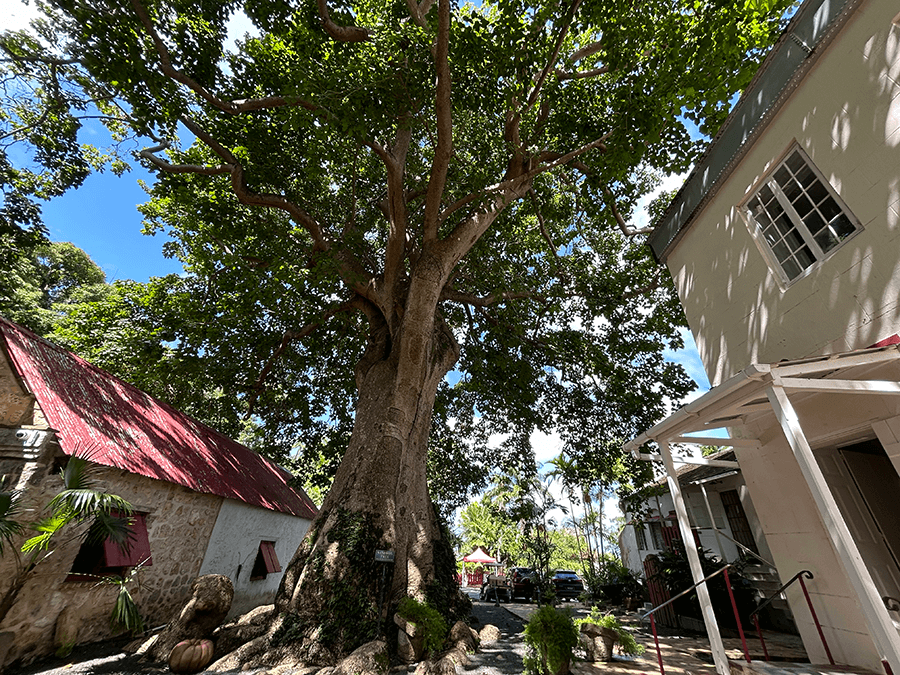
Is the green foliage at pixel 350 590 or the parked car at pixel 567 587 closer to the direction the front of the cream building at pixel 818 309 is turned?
the green foliage

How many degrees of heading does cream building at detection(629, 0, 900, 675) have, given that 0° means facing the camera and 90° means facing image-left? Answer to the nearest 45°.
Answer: approximately 45°

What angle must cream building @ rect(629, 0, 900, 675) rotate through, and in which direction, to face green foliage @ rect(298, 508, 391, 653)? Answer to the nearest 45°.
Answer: approximately 45° to its right

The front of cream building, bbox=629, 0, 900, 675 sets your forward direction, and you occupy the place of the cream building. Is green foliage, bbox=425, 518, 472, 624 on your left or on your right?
on your right

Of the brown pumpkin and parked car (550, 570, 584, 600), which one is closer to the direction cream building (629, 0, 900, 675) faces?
the brown pumpkin

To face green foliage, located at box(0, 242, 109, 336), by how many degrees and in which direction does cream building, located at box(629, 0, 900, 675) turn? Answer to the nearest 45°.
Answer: approximately 45° to its right

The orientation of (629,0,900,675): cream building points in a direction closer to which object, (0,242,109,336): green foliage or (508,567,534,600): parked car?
the green foliage

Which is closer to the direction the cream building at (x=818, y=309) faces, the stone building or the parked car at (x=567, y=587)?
the stone building

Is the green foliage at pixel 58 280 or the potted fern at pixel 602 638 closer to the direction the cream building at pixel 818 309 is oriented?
the green foliage

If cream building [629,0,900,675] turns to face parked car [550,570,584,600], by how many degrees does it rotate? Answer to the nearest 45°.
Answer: approximately 90° to its right

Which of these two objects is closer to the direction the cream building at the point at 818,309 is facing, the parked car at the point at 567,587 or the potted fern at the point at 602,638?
the potted fern

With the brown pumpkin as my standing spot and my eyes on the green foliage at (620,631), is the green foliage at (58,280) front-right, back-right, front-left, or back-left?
back-left

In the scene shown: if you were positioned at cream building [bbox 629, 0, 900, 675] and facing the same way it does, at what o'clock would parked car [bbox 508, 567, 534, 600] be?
The parked car is roughly at 3 o'clock from the cream building.
